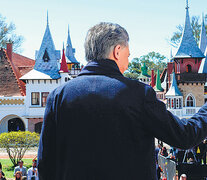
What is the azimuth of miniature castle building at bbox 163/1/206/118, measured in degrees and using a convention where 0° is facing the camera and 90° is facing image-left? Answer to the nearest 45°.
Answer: approximately 0°

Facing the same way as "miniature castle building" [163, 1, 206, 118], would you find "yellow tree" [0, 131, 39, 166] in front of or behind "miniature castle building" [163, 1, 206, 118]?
in front
